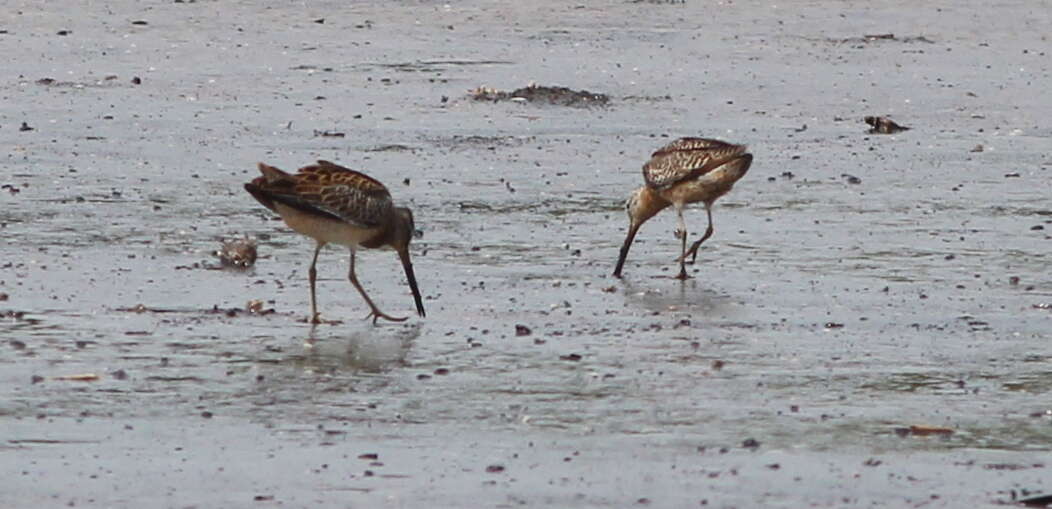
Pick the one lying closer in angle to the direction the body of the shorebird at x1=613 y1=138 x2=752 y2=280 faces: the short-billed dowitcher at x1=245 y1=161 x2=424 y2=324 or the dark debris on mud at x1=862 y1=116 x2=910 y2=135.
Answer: the short-billed dowitcher

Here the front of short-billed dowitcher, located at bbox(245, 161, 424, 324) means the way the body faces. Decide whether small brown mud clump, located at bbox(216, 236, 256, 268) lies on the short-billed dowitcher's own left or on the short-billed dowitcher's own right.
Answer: on the short-billed dowitcher's own left

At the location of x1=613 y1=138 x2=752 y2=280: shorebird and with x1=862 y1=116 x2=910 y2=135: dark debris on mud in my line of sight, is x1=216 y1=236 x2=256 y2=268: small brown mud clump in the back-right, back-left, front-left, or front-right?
back-left

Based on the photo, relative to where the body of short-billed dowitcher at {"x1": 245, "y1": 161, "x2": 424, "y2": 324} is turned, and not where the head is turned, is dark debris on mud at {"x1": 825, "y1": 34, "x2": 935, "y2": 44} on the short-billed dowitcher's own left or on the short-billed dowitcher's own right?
on the short-billed dowitcher's own left

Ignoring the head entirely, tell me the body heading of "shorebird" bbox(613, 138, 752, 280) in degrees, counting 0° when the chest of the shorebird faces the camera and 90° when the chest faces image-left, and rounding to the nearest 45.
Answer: approximately 90°

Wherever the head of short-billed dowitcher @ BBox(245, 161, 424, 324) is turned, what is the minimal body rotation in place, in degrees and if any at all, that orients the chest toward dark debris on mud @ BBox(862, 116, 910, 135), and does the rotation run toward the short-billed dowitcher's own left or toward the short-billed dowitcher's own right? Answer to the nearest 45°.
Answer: approximately 45° to the short-billed dowitcher's own left

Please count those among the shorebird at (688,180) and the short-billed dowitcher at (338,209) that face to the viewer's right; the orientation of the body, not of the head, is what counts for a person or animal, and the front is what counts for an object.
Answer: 1

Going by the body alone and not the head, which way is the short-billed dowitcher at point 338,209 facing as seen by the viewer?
to the viewer's right

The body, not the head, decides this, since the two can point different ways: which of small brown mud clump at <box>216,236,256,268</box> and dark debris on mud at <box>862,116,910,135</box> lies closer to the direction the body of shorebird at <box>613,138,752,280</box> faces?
the small brown mud clump

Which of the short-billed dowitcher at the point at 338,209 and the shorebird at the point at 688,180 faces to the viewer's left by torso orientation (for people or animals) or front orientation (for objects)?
the shorebird

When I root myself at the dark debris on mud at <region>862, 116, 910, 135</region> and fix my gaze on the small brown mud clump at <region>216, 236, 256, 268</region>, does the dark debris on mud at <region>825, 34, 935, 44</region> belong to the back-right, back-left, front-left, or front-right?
back-right

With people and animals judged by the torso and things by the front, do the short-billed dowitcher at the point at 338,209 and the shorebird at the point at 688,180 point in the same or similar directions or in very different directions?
very different directions
